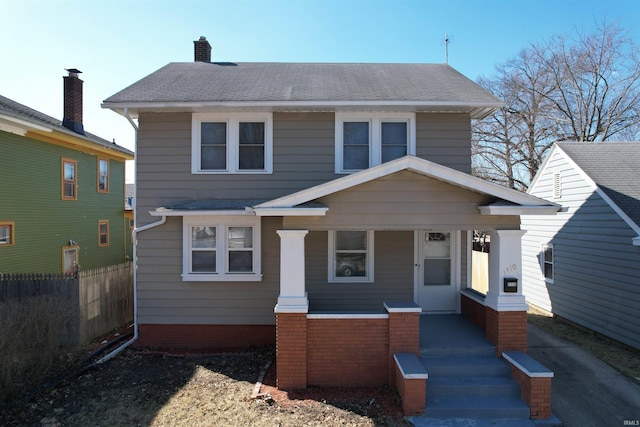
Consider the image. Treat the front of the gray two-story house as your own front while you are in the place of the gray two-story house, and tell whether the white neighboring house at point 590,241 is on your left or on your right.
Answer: on your left

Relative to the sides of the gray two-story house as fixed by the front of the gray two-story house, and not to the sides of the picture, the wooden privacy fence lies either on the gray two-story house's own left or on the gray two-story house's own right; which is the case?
on the gray two-story house's own right

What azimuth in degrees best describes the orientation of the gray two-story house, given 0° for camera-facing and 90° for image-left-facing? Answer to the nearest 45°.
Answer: approximately 0°

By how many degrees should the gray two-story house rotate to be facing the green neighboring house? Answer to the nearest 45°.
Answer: approximately 135° to its right
